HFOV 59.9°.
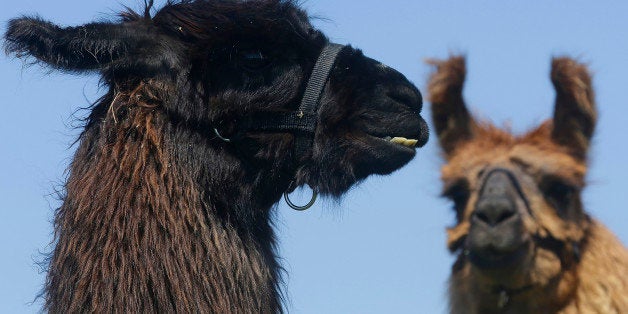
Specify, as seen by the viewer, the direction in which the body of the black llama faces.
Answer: to the viewer's right
